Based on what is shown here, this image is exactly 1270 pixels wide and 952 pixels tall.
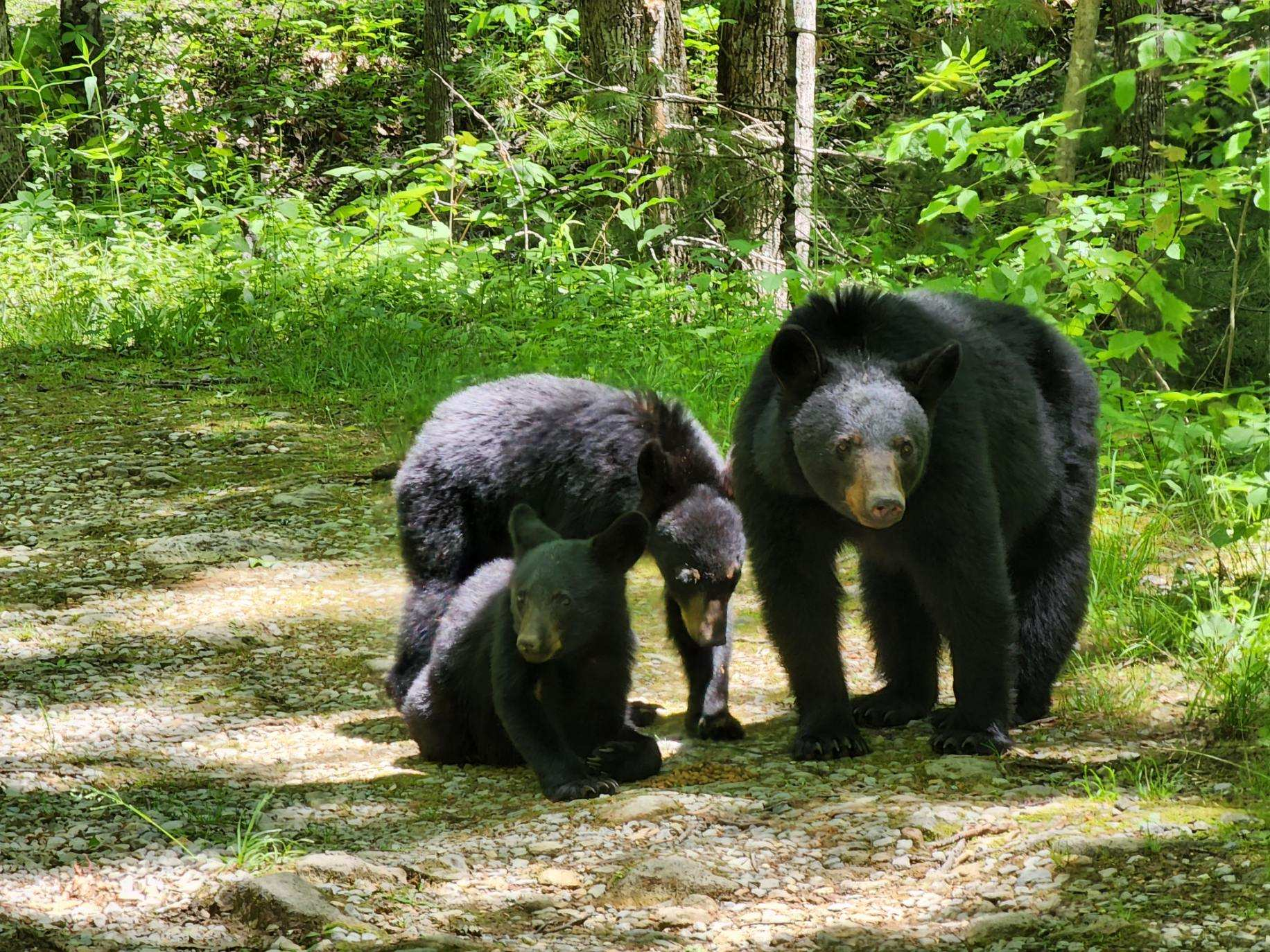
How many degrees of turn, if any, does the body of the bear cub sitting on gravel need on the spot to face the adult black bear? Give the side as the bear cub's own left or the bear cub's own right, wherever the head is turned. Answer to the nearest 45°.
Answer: approximately 45° to the bear cub's own left

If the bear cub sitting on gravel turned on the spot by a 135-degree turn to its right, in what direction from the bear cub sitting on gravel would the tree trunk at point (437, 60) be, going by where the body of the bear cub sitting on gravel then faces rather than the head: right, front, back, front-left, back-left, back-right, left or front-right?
right

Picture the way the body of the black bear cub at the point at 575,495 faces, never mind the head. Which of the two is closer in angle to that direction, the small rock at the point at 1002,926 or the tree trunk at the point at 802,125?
the small rock

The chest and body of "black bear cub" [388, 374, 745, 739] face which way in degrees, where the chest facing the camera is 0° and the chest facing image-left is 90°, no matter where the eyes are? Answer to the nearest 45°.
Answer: approximately 315°

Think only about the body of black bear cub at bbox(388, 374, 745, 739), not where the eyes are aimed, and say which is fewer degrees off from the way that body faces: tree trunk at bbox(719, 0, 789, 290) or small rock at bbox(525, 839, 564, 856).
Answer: the small rock

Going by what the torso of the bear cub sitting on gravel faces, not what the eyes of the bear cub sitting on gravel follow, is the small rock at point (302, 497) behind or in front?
behind

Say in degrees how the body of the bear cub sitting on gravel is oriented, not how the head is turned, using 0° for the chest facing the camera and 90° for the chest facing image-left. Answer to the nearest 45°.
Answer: approximately 315°

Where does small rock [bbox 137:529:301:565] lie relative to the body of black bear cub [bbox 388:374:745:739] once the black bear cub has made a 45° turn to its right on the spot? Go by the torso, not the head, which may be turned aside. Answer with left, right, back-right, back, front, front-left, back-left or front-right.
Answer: back-right

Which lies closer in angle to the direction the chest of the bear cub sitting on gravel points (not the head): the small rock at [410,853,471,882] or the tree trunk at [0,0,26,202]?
the small rock

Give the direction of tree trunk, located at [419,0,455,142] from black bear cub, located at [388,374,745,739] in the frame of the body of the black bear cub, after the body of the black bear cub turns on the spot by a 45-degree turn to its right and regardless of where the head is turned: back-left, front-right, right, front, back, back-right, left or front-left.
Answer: back
